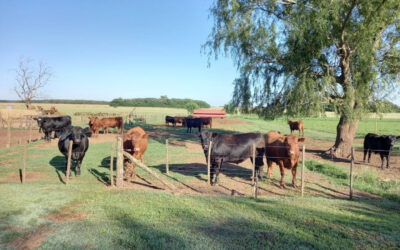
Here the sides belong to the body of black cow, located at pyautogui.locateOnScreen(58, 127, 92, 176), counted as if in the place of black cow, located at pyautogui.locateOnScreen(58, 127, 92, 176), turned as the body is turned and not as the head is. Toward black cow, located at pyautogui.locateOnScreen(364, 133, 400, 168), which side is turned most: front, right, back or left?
left

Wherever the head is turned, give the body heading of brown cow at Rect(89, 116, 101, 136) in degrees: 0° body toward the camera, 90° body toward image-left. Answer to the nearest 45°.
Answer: approximately 0°

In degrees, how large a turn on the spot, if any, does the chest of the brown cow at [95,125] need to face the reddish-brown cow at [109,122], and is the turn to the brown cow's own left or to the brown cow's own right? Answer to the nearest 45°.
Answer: approximately 135° to the brown cow's own left

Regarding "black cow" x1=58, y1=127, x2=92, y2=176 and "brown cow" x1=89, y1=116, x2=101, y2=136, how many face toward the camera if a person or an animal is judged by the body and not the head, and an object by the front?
2

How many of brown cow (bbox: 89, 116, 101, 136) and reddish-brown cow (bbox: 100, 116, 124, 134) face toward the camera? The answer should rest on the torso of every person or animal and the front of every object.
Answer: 1
